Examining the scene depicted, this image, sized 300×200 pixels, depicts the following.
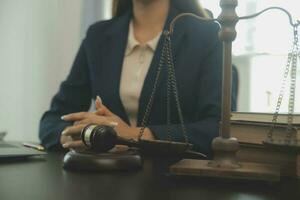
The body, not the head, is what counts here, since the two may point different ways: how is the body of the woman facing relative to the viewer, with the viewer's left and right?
facing the viewer and to the left of the viewer

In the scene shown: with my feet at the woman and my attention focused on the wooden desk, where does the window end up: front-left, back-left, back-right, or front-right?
back-left

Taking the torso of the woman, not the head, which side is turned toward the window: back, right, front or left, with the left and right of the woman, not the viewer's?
back

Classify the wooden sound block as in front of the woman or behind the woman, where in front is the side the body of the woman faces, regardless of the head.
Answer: in front

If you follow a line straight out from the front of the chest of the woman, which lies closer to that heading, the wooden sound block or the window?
the wooden sound block

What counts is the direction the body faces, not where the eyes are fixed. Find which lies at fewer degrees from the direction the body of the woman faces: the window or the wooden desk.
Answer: the wooden desk
